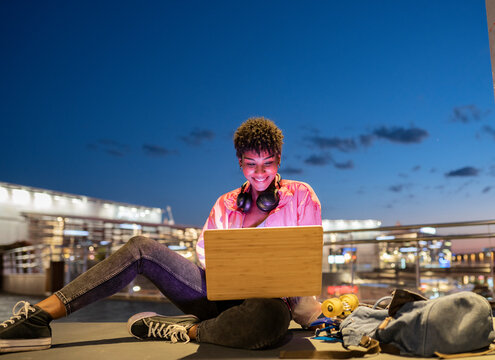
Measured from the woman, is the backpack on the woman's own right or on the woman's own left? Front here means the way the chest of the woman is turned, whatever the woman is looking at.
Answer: on the woman's own left

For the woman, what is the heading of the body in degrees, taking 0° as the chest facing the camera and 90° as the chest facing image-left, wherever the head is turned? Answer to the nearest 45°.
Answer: approximately 0°

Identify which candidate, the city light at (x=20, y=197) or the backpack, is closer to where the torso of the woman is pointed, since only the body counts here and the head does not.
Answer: the backpack

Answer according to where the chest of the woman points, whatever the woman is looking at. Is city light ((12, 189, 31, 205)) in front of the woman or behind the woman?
behind
